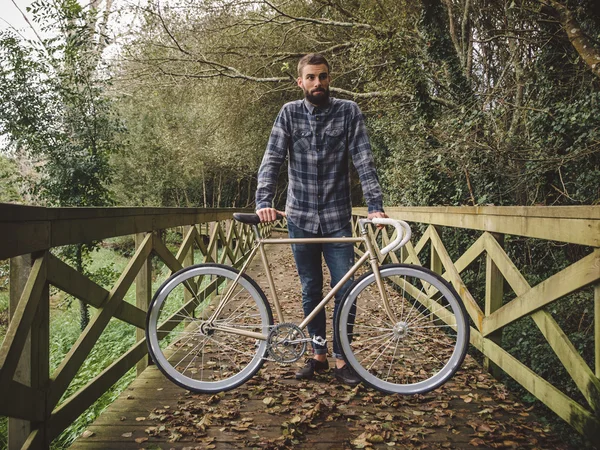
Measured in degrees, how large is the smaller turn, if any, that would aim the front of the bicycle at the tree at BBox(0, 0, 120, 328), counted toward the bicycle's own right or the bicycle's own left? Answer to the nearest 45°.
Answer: approximately 135° to the bicycle's own left

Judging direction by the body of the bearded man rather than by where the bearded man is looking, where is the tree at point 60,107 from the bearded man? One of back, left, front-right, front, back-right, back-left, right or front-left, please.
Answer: back-right

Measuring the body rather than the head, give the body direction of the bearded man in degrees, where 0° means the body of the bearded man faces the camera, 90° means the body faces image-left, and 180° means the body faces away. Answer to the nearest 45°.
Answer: approximately 0°

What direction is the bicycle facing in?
to the viewer's right
